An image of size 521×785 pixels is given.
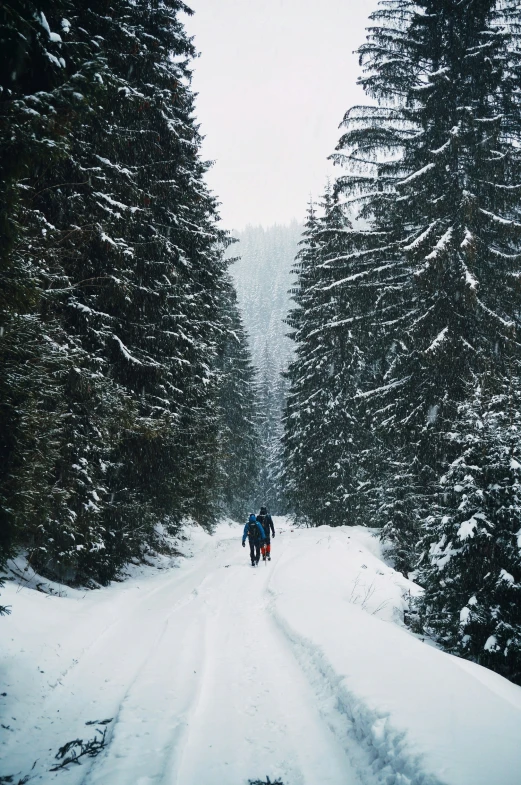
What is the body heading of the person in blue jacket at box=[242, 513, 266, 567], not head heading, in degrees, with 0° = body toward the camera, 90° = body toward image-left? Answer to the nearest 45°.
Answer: approximately 180°

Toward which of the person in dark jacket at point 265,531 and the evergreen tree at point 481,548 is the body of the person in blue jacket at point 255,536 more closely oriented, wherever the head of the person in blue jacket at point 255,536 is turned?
the person in dark jacket

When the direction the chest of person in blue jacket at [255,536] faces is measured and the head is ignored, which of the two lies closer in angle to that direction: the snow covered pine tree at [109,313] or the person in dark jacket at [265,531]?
the person in dark jacket

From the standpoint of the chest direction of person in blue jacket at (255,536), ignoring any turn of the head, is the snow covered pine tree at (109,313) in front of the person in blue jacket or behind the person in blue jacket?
behind

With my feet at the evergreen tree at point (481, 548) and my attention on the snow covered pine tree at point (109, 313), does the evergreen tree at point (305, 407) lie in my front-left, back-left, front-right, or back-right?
front-right

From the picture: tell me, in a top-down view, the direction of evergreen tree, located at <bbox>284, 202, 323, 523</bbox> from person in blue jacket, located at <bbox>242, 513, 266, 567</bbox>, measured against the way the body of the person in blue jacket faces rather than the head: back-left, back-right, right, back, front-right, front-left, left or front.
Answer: front

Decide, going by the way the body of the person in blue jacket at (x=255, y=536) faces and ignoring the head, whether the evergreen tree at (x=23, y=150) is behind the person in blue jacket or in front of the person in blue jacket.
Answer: behind

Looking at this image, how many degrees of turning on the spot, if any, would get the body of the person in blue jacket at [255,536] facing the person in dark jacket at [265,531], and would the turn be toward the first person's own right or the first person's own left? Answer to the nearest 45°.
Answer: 0° — they already face them
